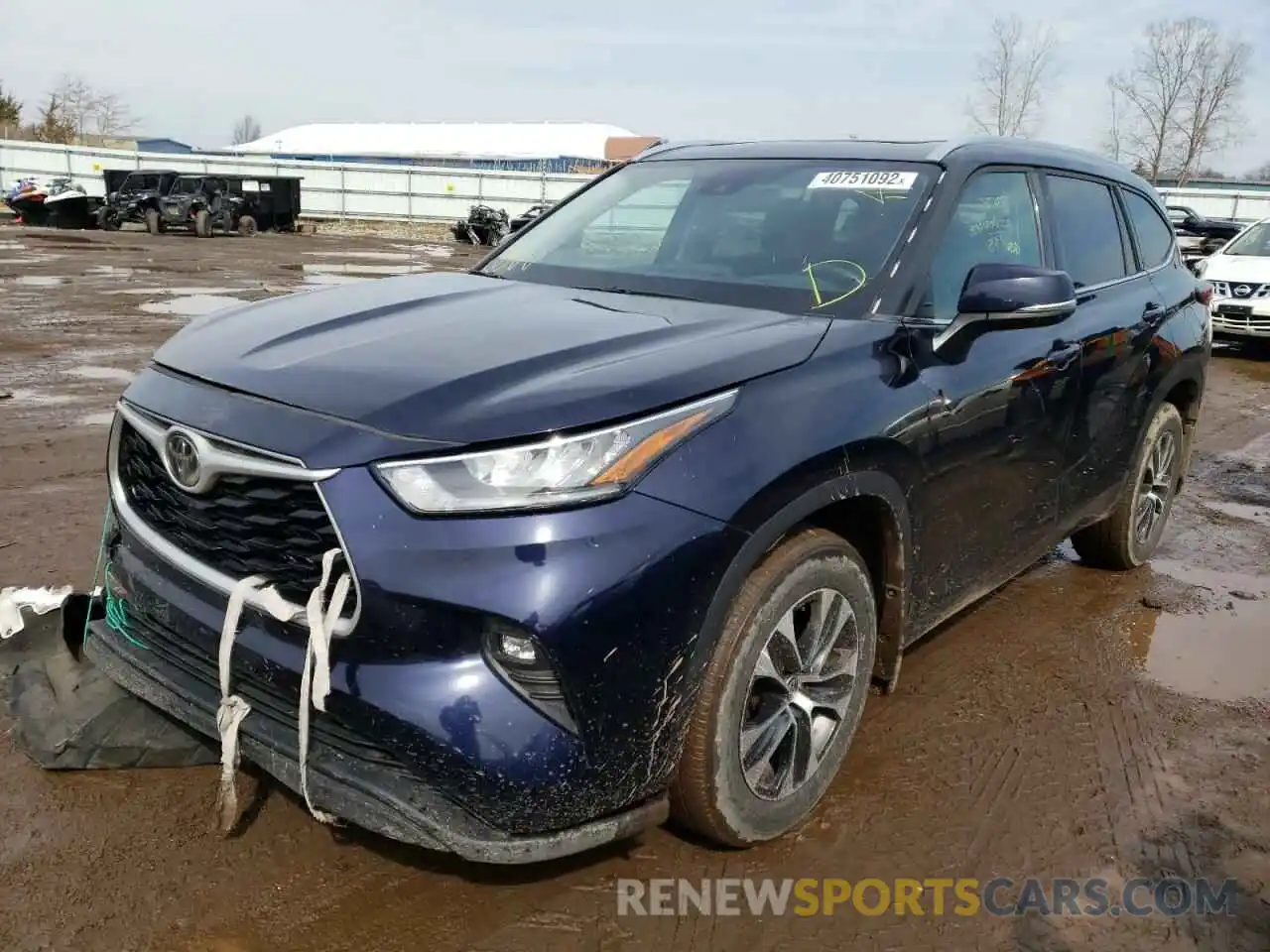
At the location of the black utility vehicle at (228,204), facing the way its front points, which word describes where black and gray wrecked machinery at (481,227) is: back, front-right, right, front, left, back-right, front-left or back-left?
back-left

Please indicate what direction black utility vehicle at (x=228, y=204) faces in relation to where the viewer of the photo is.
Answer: facing the viewer and to the left of the viewer

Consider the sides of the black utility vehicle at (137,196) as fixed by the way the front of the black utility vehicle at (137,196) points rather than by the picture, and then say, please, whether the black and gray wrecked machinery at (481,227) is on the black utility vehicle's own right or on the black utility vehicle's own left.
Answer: on the black utility vehicle's own left

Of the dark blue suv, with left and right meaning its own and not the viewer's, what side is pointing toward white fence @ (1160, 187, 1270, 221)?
back

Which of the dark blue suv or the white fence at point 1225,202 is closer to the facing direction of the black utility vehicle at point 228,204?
the dark blue suv

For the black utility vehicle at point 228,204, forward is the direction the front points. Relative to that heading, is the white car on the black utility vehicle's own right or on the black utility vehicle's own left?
on the black utility vehicle's own left

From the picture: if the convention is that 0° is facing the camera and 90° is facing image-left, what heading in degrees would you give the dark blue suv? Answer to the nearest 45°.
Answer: approximately 45°

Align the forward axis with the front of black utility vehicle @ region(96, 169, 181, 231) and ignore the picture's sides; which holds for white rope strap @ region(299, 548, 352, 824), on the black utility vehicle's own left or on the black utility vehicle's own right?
on the black utility vehicle's own left

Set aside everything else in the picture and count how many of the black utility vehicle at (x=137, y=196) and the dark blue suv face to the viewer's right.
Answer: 0

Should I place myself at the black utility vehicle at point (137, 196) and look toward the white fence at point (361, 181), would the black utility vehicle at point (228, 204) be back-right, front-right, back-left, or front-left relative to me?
front-right

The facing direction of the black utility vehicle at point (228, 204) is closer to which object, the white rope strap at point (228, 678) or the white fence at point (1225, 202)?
the white rope strap

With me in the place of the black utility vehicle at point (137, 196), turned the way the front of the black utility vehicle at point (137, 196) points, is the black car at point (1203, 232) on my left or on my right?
on my left

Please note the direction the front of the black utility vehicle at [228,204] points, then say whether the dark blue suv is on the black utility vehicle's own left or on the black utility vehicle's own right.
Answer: on the black utility vehicle's own left
